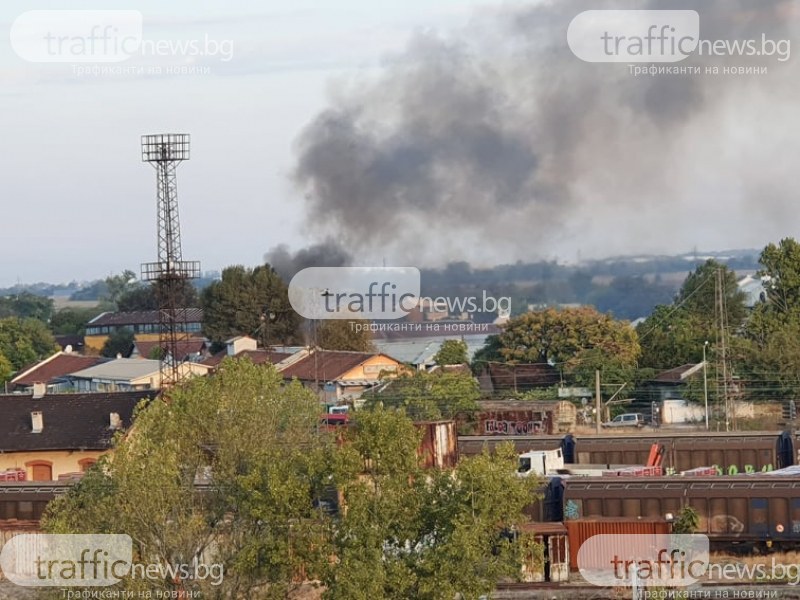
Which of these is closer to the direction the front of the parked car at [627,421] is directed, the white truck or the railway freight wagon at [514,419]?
the railway freight wagon

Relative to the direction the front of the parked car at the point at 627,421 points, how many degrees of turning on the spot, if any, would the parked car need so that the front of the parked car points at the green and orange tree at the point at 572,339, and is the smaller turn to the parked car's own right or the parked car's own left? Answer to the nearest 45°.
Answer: approximately 90° to the parked car's own right

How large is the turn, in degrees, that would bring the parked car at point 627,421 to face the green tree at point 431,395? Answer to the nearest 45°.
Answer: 0° — it already faces it

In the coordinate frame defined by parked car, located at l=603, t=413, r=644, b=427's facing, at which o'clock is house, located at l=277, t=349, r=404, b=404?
The house is roughly at 1 o'clock from the parked car.

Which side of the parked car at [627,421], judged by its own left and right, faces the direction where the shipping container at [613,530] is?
left

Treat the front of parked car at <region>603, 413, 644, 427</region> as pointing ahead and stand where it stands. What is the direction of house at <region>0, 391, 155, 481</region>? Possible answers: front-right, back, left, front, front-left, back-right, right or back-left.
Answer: front-left

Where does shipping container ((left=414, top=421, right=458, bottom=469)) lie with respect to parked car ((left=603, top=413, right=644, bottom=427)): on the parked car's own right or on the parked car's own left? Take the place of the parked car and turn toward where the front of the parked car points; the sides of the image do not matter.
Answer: on the parked car's own left

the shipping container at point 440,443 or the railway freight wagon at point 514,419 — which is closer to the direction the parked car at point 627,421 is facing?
the railway freight wagon

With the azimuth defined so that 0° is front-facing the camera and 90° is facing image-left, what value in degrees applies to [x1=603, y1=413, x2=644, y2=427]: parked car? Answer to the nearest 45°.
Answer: approximately 90°

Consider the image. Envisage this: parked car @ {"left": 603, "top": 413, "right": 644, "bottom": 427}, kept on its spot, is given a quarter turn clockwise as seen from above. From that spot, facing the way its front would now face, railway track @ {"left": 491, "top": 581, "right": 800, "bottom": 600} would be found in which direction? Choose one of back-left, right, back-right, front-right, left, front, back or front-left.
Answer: back

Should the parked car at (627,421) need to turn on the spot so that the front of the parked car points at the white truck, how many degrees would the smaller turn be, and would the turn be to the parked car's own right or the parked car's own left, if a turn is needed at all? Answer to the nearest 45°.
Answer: approximately 90° to the parked car's own left
